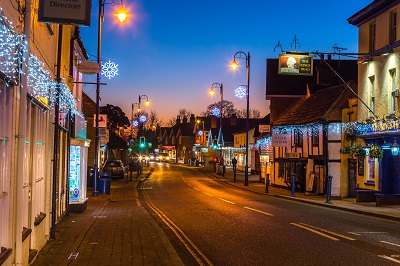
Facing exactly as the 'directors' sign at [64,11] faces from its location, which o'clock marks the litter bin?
The litter bin is roughly at 6 o'clock from the 'directors' sign.

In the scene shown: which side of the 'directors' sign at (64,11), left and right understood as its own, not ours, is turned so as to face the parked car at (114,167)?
back

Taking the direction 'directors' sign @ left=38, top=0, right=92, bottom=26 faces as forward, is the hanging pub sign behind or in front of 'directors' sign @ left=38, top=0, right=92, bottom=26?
behind

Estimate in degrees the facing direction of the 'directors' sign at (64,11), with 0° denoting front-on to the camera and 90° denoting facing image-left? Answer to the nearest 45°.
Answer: approximately 0°
